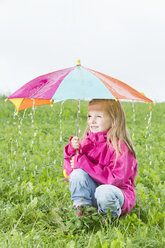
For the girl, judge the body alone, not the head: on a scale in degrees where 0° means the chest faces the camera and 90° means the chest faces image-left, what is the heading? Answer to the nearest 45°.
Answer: approximately 45°

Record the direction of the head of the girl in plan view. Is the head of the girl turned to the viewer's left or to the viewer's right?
to the viewer's left
